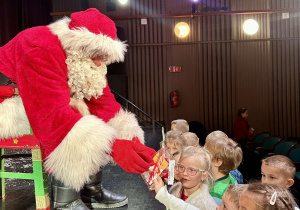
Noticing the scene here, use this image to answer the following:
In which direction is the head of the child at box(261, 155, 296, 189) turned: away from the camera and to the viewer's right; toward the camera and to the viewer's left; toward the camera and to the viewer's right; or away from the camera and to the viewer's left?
toward the camera and to the viewer's left

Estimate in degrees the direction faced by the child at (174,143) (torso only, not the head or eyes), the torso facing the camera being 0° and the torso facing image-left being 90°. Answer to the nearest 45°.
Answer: approximately 45°

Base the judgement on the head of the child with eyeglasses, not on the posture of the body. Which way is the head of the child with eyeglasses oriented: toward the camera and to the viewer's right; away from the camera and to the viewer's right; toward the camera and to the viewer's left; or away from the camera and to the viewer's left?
toward the camera and to the viewer's left

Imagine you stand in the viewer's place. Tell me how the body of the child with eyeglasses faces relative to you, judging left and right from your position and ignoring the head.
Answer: facing the viewer and to the left of the viewer

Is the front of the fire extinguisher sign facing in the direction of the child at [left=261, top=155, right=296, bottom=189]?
yes

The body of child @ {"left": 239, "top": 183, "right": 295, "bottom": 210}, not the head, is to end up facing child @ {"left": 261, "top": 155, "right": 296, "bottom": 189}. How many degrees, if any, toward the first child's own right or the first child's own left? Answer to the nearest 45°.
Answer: approximately 90° to the first child's own right

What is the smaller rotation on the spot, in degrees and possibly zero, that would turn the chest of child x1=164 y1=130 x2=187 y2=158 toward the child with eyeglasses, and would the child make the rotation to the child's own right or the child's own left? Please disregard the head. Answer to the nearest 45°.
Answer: approximately 45° to the child's own left

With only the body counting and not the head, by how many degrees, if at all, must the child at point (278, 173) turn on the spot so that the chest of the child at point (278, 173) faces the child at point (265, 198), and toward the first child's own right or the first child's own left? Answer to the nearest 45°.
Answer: approximately 45° to the first child's own left

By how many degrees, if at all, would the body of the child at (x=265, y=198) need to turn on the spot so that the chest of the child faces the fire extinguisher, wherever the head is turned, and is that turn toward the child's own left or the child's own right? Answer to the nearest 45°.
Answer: approximately 90° to the child's own right

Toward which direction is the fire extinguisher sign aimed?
toward the camera

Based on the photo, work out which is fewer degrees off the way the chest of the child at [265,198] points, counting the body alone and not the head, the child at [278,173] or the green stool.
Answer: the green stool
